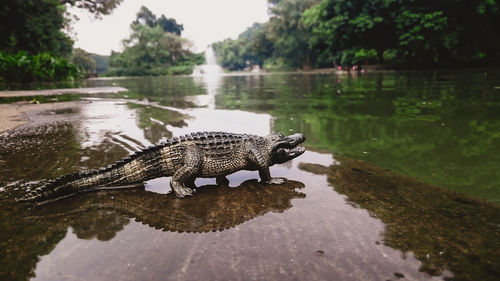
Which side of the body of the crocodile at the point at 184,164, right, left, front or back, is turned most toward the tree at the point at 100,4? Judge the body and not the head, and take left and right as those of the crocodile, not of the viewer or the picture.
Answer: left

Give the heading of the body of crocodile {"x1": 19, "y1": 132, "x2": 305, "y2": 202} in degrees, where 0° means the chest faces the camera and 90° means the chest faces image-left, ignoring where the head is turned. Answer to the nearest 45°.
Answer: approximately 270°
